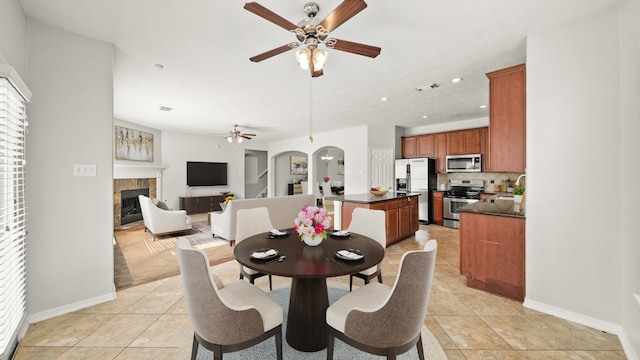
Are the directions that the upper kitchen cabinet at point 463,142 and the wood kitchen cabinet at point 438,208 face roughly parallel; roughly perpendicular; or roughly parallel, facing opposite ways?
roughly parallel

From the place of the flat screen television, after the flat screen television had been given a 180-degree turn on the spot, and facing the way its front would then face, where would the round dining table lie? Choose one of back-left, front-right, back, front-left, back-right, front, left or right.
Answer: back

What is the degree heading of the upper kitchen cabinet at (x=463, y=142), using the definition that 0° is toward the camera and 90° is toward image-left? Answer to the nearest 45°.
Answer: approximately 0°

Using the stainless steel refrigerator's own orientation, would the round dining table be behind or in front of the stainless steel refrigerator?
in front

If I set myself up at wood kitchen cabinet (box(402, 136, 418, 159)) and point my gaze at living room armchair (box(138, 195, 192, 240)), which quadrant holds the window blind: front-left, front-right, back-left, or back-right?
front-left

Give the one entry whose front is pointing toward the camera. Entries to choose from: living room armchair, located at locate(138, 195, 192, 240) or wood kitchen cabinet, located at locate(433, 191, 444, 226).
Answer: the wood kitchen cabinet

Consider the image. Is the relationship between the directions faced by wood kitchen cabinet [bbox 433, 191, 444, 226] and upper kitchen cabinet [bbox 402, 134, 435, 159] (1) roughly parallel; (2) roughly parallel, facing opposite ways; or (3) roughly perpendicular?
roughly parallel

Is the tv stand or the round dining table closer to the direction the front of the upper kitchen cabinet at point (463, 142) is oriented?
the round dining table

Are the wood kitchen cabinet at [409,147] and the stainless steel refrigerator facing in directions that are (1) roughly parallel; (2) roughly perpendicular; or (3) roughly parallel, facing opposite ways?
roughly parallel

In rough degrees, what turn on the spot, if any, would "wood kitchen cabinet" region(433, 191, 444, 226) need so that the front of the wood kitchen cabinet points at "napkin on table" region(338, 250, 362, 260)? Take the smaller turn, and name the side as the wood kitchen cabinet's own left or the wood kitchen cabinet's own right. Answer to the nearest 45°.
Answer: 0° — it already faces it

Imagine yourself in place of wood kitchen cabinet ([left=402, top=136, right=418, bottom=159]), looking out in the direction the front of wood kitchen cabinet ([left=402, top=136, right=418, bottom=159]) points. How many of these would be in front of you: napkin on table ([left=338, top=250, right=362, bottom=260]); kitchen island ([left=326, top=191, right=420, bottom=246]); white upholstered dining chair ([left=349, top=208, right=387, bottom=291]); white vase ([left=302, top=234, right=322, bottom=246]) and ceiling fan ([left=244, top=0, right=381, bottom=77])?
5

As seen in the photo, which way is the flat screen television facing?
toward the camera

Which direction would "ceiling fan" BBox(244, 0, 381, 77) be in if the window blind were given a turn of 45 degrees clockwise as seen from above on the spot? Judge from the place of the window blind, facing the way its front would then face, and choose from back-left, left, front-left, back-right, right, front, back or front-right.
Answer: front

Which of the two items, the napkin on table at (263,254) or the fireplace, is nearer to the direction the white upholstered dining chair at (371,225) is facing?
the napkin on table

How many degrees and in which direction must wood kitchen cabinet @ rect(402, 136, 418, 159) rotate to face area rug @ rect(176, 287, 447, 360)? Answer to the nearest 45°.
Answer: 0° — it already faces it

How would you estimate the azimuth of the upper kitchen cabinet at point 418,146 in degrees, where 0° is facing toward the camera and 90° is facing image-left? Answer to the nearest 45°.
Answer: approximately 0°

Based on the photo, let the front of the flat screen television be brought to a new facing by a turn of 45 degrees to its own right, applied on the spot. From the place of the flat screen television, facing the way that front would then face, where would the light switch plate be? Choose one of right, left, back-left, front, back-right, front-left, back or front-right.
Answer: front-left

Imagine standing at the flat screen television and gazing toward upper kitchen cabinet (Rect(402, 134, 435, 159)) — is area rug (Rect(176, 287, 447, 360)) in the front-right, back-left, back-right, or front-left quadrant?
front-right

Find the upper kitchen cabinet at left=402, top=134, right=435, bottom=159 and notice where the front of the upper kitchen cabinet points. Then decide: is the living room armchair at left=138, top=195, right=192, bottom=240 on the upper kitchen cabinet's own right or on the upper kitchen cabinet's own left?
on the upper kitchen cabinet's own right
